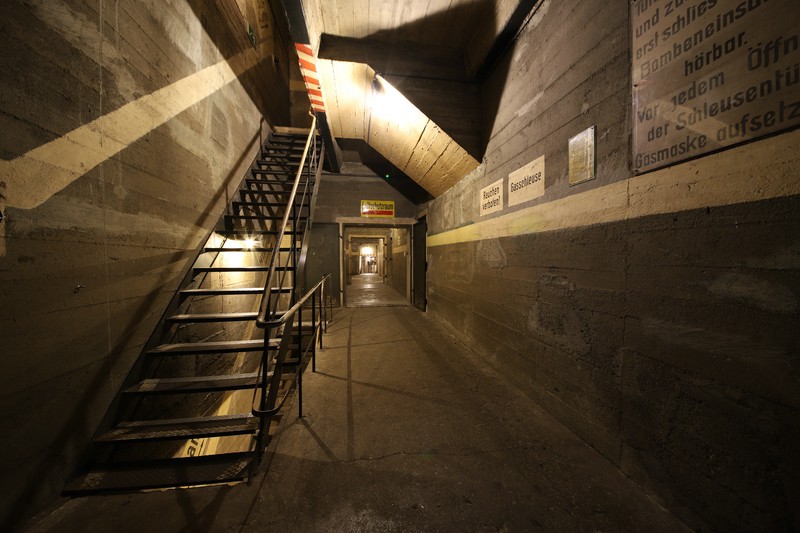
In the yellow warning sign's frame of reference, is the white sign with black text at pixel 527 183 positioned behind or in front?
in front

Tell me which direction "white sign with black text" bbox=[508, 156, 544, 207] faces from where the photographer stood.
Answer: facing the viewer and to the left of the viewer

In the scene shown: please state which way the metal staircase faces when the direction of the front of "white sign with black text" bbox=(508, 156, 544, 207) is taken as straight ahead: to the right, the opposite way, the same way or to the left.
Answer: to the left

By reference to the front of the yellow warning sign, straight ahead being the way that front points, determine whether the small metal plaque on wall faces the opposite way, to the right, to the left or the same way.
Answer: to the right

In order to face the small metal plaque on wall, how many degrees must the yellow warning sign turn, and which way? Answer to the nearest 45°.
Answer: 0° — it already faces it

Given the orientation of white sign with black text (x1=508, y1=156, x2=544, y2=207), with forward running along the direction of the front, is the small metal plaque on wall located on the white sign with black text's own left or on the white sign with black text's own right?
on the white sign with black text's own left

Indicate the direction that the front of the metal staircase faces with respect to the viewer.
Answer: facing the viewer

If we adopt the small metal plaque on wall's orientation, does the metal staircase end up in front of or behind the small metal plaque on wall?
in front

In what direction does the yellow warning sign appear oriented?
toward the camera

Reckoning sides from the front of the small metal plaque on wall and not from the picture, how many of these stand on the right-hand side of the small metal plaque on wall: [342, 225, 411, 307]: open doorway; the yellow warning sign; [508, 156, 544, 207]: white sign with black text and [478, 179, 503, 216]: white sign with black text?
4

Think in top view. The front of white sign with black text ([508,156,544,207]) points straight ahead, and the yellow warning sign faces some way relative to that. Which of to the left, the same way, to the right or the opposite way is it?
to the left

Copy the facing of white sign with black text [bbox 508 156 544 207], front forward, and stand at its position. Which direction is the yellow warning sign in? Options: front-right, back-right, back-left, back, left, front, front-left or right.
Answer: right
